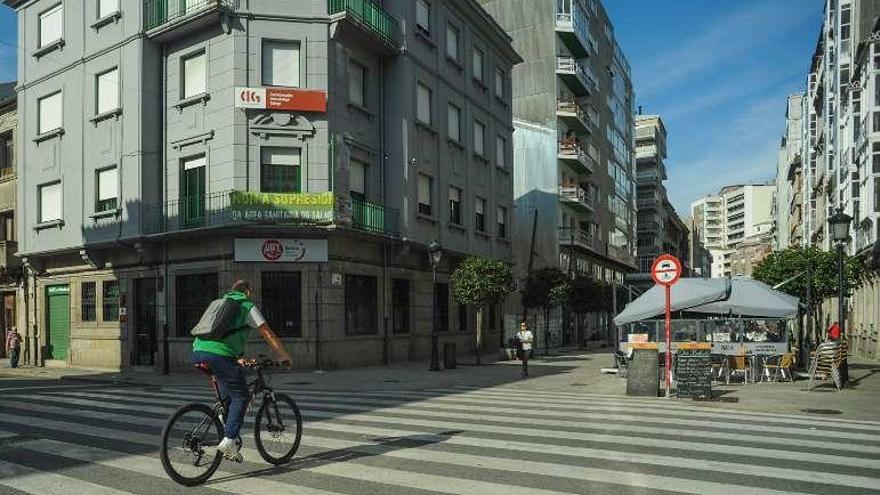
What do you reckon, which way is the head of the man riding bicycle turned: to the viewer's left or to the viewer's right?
to the viewer's right

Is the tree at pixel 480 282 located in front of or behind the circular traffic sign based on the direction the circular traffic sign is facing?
behind

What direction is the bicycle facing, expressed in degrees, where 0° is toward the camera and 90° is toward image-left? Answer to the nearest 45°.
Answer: approximately 225°

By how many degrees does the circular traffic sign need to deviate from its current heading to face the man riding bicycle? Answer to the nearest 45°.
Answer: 0° — it already faces them

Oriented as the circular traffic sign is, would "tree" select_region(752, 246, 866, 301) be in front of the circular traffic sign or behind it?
behind

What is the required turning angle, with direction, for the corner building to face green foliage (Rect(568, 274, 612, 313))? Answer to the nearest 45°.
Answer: approximately 135° to its left

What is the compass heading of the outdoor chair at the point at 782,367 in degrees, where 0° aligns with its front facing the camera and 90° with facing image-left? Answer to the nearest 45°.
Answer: approximately 90°

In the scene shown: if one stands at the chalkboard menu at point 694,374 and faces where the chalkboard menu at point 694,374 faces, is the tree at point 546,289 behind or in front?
behind
